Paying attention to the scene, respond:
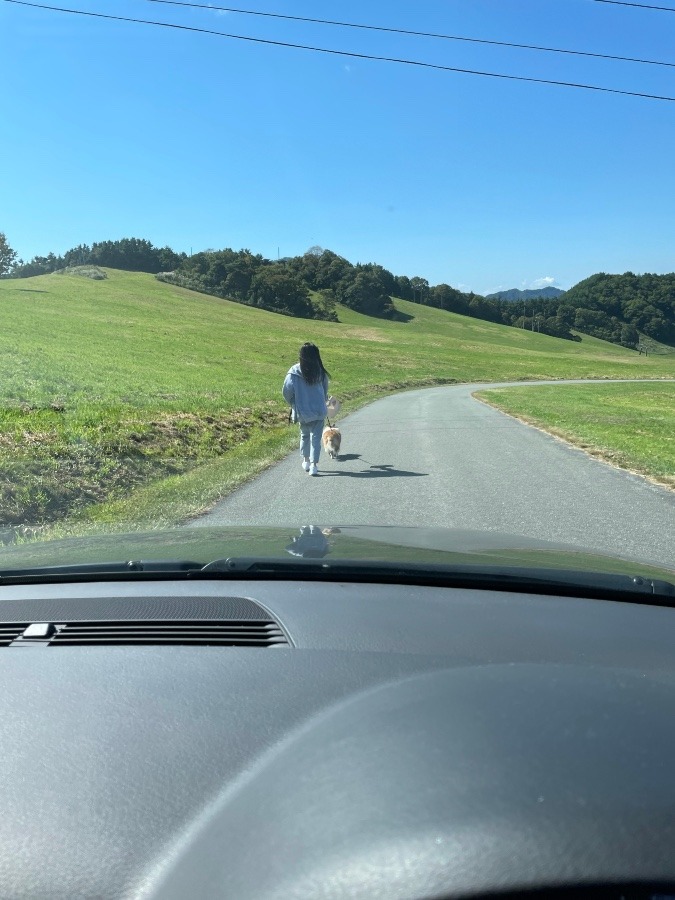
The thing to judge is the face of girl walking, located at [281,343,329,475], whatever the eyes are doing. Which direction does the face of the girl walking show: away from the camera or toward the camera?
away from the camera

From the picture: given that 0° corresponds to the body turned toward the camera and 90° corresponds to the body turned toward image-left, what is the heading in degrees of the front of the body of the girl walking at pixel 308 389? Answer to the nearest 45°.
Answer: approximately 180°
